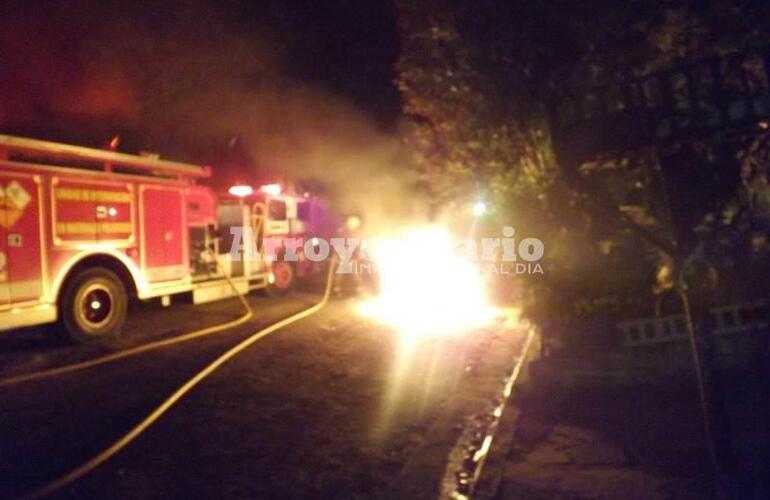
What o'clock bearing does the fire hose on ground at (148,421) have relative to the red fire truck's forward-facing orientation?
The fire hose on ground is roughly at 4 o'clock from the red fire truck.

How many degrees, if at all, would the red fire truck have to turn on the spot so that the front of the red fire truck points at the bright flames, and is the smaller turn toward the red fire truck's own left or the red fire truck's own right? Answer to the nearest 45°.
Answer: approximately 45° to the red fire truck's own right

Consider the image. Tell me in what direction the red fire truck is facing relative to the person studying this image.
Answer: facing away from the viewer and to the right of the viewer

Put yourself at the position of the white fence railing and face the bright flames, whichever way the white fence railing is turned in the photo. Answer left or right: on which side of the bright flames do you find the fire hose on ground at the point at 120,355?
left
